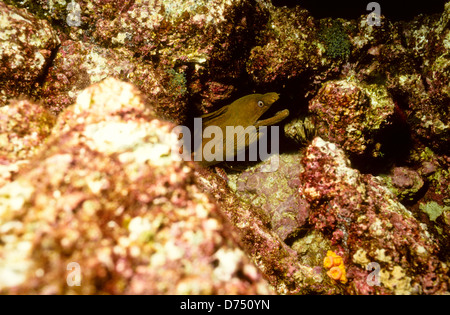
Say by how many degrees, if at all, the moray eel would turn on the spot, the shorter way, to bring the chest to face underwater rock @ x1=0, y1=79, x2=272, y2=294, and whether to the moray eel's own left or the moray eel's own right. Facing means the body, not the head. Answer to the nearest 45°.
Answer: approximately 90° to the moray eel's own right

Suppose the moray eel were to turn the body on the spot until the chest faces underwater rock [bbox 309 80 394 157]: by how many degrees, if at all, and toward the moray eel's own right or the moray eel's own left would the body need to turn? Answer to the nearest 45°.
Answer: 0° — it already faces it

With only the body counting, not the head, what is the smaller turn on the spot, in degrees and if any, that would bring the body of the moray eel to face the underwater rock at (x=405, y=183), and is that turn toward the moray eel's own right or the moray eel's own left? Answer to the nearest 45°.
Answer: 0° — it already faces it

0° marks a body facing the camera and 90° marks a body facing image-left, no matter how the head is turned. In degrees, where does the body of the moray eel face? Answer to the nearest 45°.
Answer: approximately 270°

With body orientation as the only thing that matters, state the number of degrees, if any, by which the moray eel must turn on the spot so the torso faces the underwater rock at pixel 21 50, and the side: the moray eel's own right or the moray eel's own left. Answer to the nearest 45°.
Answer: approximately 135° to the moray eel's own right
